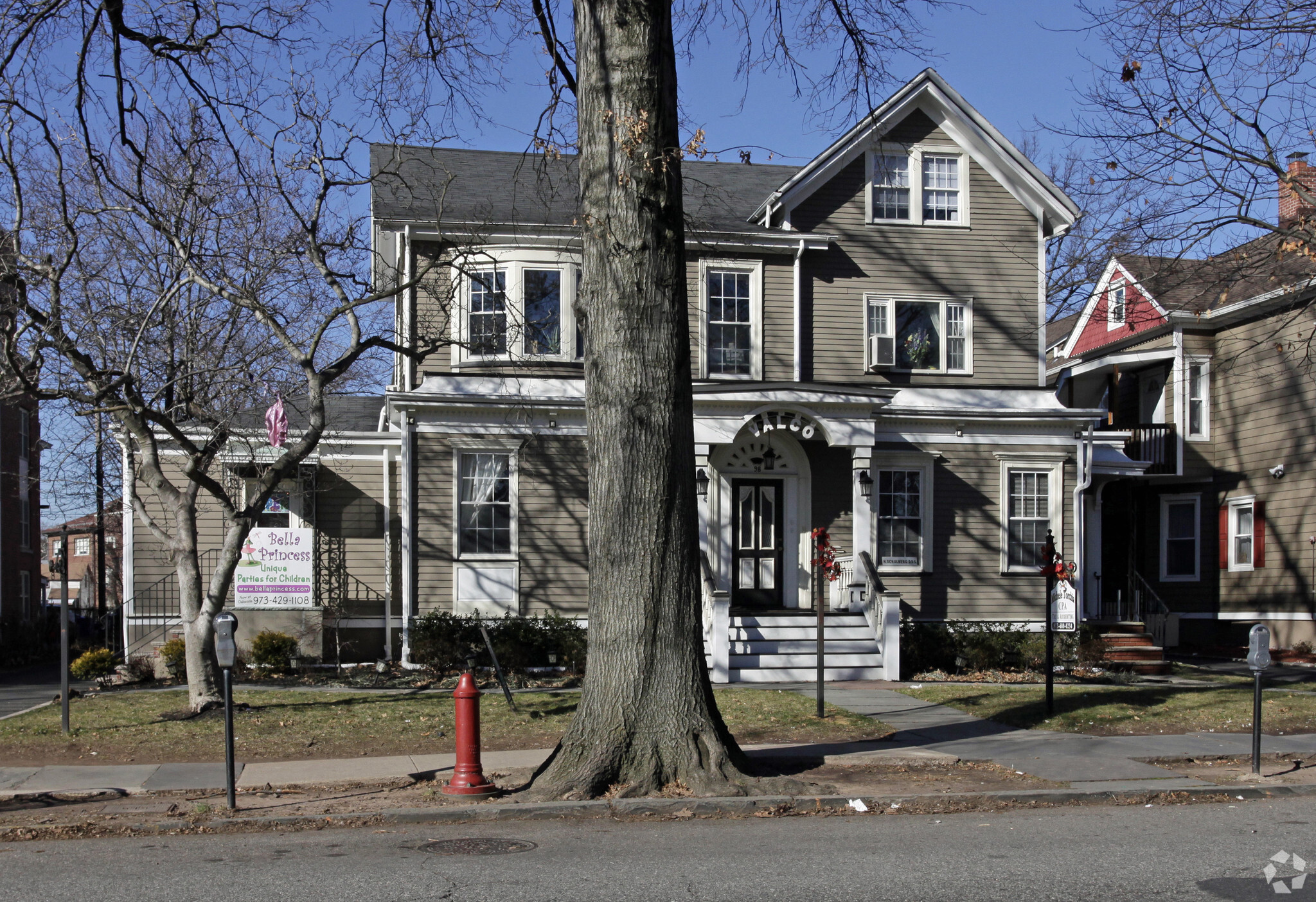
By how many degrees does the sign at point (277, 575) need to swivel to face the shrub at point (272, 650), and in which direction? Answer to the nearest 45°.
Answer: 0° — it already faces it

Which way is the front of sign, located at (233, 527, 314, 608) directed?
toward the camera

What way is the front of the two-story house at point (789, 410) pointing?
toward the camera

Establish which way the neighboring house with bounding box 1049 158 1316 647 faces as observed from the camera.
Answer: facing the viewer and to the left of the viewer

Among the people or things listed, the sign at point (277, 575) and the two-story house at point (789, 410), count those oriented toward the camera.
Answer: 2

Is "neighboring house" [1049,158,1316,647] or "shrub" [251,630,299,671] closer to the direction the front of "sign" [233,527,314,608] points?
the shrub

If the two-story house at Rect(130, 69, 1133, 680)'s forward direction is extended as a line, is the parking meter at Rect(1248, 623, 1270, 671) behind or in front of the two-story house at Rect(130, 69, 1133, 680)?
in front

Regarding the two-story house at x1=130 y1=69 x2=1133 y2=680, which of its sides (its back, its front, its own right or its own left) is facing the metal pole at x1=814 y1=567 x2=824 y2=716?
front

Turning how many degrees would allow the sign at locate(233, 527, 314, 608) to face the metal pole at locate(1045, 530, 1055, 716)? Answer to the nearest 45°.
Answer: approximately 45° to its left

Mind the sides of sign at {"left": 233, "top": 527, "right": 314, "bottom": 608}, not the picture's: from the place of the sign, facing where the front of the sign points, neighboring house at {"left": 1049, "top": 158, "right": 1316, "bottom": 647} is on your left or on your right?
on your left
